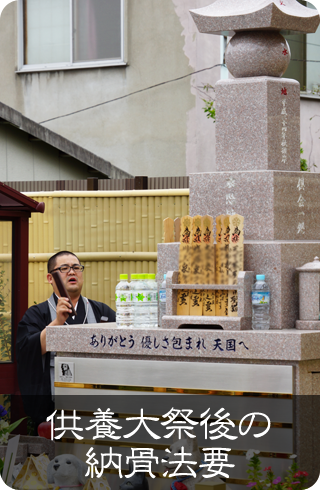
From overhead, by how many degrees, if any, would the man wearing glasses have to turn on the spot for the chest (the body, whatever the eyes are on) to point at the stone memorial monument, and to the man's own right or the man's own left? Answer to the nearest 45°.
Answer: approximately 90° to the man's own left

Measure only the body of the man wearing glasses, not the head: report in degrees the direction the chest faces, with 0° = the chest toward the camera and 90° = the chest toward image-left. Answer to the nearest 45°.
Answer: approximately 315°

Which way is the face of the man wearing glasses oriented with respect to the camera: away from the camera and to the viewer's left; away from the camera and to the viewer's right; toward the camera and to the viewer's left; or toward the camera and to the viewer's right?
toward the camera and to the viewer's right

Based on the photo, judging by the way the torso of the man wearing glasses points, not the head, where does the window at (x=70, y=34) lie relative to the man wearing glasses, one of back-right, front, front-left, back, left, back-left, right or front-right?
back-left

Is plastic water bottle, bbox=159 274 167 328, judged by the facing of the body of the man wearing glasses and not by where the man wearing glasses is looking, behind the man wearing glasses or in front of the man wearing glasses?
in front

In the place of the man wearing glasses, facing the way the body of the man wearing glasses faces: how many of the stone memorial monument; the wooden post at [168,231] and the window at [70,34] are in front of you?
2

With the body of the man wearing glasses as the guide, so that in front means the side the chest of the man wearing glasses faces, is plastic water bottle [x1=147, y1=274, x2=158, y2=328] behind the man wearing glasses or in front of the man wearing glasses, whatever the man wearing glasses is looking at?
in front

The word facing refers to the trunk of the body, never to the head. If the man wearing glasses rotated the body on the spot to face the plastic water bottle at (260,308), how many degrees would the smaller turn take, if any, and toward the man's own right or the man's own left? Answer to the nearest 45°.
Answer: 0° — they already face it

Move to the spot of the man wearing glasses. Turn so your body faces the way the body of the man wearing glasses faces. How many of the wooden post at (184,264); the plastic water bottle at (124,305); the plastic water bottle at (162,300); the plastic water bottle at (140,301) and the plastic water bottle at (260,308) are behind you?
0

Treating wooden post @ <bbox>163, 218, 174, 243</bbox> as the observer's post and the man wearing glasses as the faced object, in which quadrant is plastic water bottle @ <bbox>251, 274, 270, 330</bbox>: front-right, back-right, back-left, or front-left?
back-left
